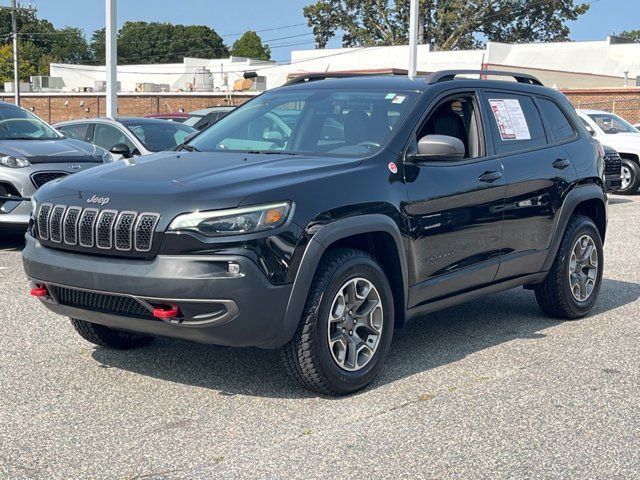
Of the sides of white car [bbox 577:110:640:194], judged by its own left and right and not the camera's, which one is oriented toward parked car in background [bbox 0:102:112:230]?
right

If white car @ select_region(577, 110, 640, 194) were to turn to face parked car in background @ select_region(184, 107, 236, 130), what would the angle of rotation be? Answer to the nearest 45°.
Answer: approximately 135° to its right

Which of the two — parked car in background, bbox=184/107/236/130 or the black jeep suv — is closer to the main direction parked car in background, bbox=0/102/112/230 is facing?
the black jeep suv

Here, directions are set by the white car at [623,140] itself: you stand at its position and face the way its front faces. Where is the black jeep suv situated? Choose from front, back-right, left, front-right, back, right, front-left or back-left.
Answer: front-right

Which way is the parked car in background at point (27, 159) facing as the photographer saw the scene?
facing the viewer and to the right of the viewer

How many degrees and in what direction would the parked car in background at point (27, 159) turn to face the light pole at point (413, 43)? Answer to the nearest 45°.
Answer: approximately 90° to its left

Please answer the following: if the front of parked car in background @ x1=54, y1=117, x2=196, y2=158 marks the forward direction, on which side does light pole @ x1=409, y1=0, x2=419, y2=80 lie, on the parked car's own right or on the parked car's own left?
on the parked car's own left

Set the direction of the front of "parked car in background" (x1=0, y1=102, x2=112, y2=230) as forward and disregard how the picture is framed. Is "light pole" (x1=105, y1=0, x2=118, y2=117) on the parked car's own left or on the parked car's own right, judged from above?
on the parked car's own left

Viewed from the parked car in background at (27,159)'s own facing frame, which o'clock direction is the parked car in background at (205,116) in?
the parked car in background at (205,116) is roughly at 8 o'clock from the parked car in background at (27,159).

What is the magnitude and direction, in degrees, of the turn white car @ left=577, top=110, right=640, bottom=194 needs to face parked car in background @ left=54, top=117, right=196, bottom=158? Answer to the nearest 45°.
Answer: approximately 90° to its right

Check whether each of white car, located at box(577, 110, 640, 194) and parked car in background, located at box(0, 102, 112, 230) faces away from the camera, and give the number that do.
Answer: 0
